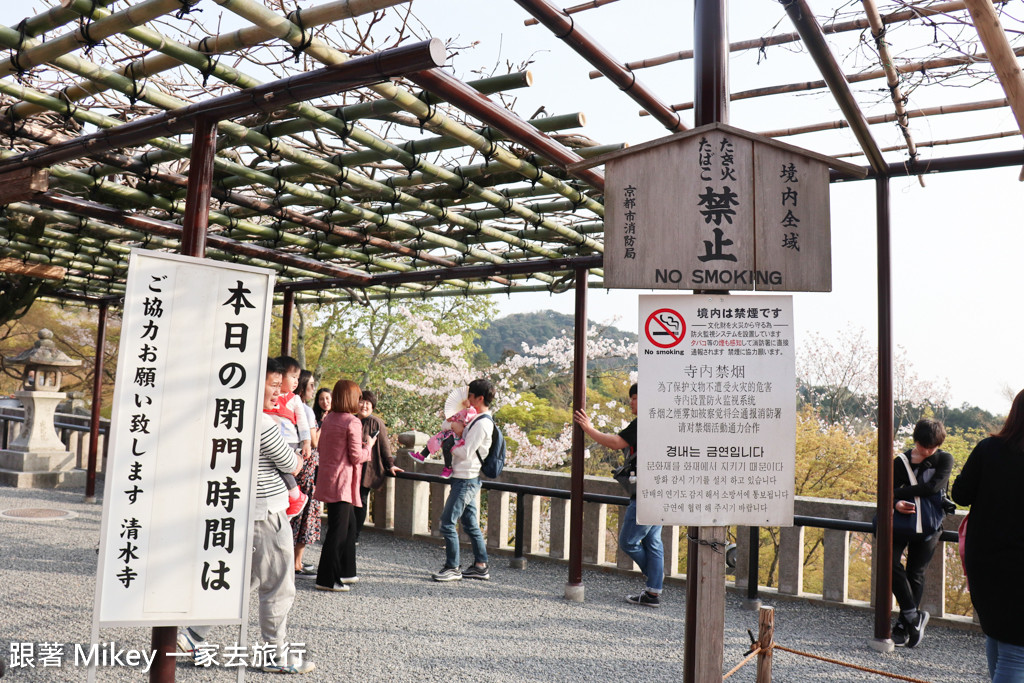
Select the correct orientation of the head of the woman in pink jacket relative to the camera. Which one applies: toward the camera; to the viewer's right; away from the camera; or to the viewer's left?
away from the camera

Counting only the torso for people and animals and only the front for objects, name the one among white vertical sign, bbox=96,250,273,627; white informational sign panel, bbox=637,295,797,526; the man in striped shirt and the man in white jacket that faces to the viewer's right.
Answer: the man in striped shirt

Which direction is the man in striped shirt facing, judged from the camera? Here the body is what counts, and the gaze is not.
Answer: to the viewer's right

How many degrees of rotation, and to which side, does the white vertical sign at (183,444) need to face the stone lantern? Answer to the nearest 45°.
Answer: approximately 180°

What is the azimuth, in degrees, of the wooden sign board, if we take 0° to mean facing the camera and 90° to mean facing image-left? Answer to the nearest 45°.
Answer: approximately 0°

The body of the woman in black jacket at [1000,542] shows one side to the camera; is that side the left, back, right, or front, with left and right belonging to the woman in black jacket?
back

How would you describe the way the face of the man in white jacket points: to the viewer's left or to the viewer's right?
to the viewer's left

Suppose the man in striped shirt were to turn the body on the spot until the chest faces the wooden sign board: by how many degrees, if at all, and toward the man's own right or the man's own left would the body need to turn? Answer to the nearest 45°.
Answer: approximately 45° to the man's own right

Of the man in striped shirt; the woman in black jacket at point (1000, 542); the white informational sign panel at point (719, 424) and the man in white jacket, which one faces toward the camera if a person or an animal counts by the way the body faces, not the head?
the white informational sign panel

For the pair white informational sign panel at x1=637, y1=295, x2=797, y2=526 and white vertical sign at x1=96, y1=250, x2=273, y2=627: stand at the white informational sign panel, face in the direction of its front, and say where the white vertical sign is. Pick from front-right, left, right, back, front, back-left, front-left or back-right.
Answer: right
